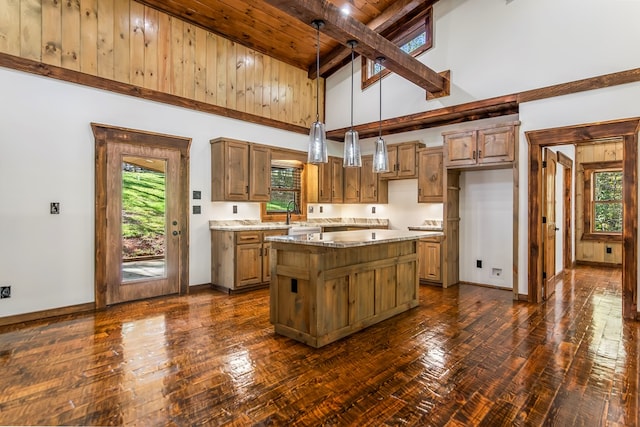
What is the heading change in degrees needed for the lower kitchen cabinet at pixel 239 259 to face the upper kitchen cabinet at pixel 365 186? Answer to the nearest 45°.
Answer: approximately 90° to its left

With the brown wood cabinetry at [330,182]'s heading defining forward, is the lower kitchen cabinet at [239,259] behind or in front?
in front

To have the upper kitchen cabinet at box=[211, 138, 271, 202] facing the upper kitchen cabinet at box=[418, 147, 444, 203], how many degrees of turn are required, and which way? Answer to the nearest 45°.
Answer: approximately 45° to its left

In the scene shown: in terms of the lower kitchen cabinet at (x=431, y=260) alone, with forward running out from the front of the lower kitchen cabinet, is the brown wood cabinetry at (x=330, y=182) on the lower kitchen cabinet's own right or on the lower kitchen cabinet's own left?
on the lower kitchen cabinet's own right

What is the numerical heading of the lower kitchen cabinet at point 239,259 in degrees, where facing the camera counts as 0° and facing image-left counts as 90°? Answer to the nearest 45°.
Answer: approximately 315°

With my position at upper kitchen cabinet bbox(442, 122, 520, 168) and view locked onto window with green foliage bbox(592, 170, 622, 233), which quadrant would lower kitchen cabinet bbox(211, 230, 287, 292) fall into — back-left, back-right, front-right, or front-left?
back-left
